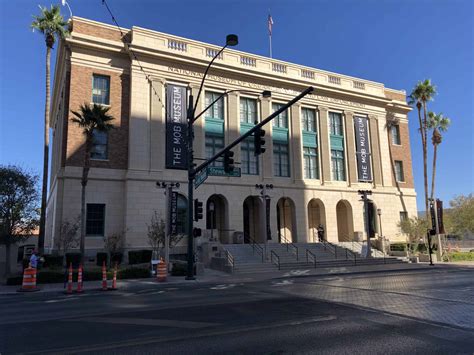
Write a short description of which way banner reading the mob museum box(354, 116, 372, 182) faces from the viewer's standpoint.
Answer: facing the viewer and to the right of the viewer

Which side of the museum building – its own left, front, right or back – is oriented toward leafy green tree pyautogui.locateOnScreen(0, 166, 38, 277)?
right

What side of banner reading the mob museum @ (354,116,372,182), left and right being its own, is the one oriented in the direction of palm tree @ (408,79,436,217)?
left

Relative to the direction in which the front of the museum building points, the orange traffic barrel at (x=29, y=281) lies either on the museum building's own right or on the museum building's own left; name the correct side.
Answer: on the museum building's own right

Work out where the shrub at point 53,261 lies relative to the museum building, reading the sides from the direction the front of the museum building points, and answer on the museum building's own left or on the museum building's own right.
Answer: on the museum building's own right

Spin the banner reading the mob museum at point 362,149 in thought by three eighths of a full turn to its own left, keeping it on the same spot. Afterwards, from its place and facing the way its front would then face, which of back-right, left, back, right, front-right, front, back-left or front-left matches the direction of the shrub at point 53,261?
back-left

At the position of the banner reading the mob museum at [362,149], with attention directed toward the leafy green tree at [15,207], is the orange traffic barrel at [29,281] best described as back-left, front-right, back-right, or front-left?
front-left

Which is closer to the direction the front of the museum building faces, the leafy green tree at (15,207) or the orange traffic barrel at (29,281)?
the orange traffic barrel

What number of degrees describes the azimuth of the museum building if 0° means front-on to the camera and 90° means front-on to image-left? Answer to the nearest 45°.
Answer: approximately 315°

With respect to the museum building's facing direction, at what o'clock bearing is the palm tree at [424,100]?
The palm tree is roughly at 10 o'clock from the museum building.
